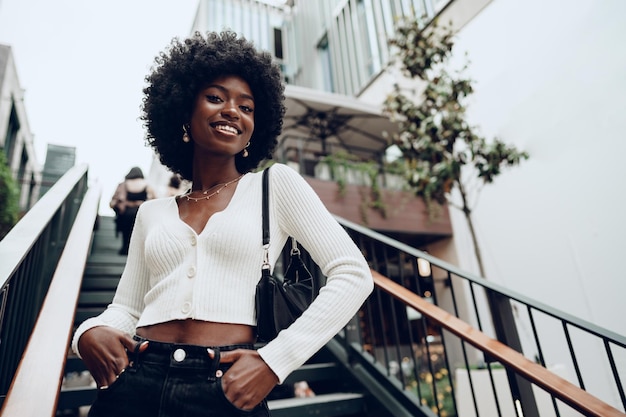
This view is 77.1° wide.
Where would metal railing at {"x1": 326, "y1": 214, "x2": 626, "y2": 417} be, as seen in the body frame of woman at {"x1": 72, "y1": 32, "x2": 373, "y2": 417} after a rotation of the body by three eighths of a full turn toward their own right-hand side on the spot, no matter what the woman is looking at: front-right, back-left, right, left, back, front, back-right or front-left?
right

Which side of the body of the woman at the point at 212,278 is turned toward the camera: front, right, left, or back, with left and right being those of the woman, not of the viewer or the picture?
front

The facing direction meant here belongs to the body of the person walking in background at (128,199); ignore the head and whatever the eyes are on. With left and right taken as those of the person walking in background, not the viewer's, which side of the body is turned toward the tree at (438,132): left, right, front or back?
right

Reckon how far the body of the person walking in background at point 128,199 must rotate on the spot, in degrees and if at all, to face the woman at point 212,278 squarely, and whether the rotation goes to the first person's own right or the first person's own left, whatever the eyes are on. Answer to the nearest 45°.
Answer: approximately 180°

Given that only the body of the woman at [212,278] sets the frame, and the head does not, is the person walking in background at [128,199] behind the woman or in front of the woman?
behind

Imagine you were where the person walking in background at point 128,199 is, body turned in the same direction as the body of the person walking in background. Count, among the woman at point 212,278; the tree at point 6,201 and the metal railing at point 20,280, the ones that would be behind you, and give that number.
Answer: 2

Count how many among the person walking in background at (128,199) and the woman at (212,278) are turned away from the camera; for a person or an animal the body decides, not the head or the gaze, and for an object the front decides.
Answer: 1

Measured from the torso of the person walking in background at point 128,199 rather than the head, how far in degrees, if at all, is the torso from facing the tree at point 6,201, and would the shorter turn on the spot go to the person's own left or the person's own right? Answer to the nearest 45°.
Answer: approximately 45° to the person's own left

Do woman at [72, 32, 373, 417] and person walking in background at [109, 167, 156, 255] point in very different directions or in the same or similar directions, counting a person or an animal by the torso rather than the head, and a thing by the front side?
very different directions

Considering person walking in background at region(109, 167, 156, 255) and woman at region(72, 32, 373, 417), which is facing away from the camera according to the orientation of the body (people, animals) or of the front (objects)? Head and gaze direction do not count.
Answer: the person walking in background

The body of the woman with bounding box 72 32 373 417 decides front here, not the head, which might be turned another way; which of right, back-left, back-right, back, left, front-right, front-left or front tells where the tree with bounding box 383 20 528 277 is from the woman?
back-left

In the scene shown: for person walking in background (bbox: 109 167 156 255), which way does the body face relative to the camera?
away from the camera
